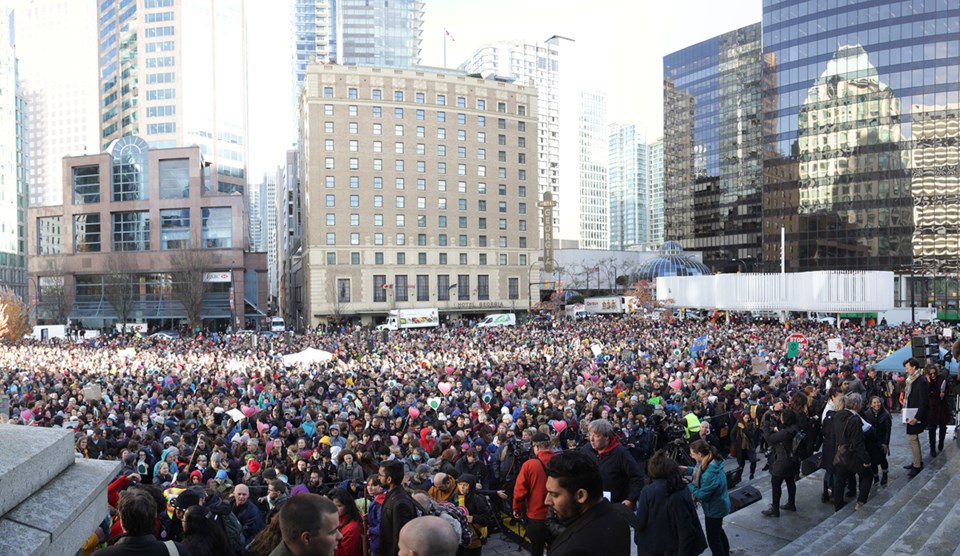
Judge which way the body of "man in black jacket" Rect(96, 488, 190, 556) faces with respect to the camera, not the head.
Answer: away from the camera

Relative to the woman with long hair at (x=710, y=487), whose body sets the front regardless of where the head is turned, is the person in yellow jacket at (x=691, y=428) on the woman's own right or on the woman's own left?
on the woman's own right

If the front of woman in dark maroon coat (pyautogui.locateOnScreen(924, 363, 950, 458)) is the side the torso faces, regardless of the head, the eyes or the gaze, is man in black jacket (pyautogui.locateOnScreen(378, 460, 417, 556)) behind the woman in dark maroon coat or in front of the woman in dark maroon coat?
in front

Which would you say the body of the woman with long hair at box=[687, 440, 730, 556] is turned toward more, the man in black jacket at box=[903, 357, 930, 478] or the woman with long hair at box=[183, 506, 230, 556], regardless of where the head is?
the woman with long hair

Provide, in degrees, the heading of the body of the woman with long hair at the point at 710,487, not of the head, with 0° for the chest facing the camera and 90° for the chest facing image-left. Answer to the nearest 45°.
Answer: approximately 90°

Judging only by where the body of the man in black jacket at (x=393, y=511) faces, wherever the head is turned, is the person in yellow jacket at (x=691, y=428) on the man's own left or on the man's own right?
on the man's own right

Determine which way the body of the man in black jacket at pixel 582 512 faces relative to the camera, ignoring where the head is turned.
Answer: to the viewer's left
